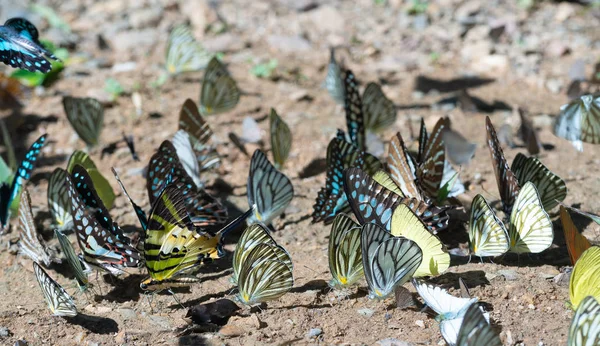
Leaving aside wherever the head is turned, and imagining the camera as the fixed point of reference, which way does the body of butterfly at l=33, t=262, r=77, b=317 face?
to the viewer's left

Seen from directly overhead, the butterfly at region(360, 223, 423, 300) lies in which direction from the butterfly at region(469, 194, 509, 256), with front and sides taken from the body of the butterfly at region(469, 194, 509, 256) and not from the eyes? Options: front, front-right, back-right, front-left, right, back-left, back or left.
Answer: front-left

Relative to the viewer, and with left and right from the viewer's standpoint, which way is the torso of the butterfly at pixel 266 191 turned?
facing to the left of the viewer

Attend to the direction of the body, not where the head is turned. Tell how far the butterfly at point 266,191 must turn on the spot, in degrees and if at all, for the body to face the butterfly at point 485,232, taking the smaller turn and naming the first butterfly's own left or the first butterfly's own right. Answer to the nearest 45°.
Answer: approximately 135° to the first butterfly's own left

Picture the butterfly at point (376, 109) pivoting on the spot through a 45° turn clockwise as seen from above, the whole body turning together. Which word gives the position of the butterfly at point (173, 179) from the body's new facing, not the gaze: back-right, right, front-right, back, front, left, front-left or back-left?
left

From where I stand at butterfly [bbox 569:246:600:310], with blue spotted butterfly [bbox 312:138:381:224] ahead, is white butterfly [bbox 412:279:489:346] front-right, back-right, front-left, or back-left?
front-left

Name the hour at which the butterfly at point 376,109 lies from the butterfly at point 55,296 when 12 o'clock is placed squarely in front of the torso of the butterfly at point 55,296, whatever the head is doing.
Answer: the butterfly at point 376,109 is roughly at 5 o'clock from the butterfly at point 55,296.

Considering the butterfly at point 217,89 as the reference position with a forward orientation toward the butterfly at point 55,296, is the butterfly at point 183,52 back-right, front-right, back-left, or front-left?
back-right

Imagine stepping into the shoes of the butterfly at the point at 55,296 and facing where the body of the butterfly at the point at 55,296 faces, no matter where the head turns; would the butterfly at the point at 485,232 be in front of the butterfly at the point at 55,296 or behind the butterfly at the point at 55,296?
behind

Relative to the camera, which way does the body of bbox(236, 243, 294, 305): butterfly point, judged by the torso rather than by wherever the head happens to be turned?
to the viewer's left

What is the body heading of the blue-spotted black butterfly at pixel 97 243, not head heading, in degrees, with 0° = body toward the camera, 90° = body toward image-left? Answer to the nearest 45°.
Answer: approximately 90°

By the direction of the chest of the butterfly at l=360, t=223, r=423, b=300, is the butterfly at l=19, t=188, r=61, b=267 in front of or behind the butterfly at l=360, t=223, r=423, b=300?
in front

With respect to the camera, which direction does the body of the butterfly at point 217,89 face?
to the viewer's left

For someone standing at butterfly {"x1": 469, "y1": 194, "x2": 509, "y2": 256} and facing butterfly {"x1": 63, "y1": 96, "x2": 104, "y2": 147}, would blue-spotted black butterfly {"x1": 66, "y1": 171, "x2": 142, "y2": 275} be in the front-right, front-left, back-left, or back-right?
front-left

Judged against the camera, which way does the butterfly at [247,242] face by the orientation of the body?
to the viewer's left

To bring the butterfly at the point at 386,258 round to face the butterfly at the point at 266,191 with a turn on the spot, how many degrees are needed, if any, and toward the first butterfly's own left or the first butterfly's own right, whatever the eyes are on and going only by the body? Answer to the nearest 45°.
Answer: approximately 45° to the first butterfly's own right

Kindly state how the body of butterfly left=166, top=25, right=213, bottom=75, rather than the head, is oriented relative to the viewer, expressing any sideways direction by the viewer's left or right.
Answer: facing to the left of the viewer

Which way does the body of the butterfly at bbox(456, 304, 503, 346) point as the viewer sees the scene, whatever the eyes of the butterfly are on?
to the viewer's left
